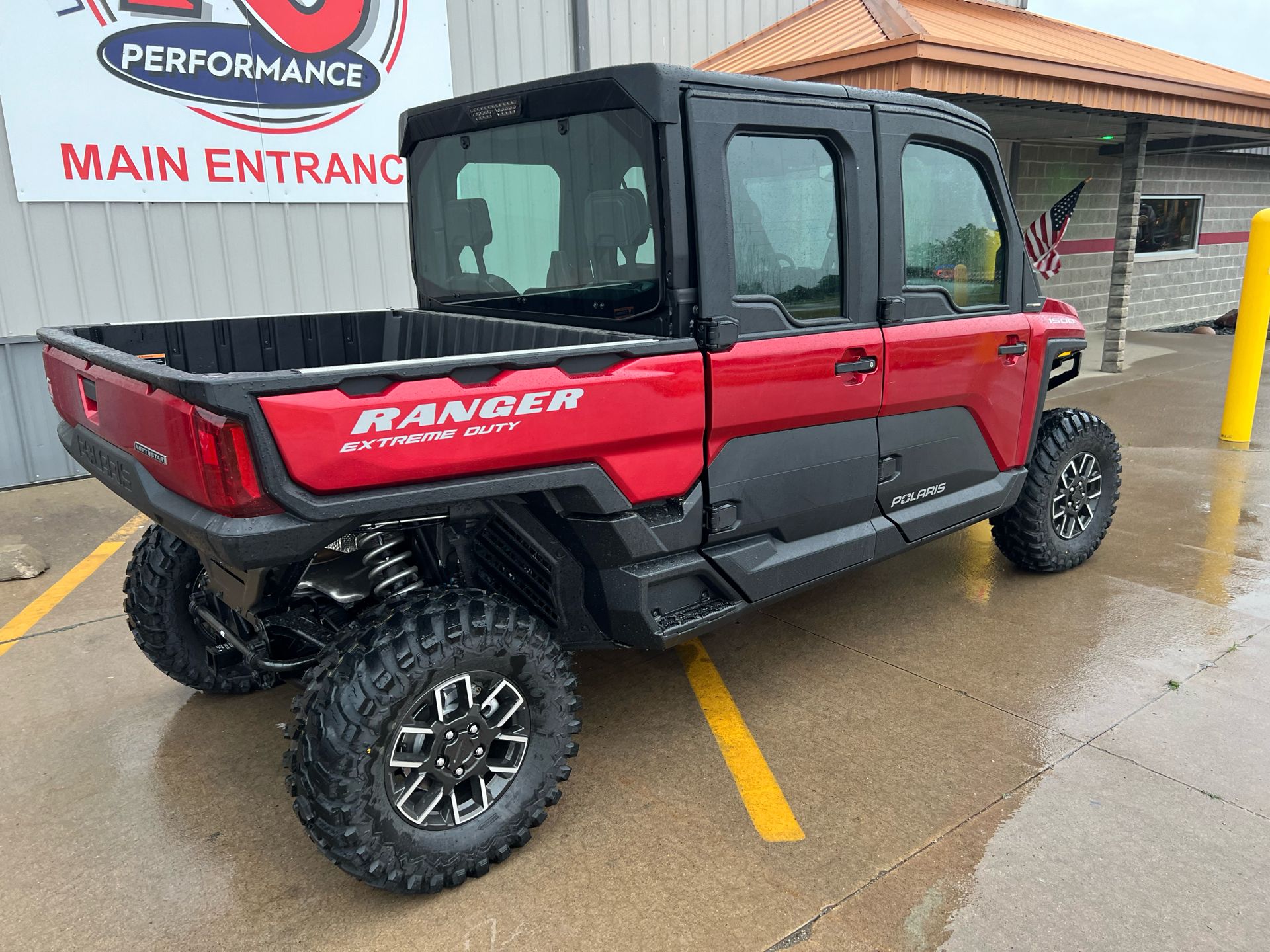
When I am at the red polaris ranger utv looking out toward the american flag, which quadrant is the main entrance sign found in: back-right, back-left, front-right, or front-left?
front-left

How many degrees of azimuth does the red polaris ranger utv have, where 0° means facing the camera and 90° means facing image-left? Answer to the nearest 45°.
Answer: approximately 225°

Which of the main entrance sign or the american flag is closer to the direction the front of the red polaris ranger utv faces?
the american flag

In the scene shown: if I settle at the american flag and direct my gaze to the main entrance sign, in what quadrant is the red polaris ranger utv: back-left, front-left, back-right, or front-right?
front-left

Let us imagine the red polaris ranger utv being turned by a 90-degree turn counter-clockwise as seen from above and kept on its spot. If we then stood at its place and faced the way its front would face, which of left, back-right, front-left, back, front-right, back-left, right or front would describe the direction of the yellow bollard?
right

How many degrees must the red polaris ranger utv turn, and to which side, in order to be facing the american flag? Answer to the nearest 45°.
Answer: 0° — it already faces it

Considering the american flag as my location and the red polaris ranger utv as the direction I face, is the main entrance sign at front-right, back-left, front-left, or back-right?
front-right

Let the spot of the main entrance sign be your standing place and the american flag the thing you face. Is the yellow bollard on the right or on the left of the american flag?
right

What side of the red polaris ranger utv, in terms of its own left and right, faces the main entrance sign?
left
